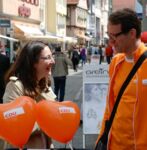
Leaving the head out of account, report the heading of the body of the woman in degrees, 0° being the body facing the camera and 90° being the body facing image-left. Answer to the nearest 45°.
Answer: approximately 315°

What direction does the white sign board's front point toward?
toward the camera

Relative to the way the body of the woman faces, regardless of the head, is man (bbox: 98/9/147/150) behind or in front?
in front

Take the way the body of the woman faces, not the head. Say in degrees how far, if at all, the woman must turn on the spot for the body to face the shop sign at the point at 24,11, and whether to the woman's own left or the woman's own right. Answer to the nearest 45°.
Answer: approximately 135° to the woman's own left

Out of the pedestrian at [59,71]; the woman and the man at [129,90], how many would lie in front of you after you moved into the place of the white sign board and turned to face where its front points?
2

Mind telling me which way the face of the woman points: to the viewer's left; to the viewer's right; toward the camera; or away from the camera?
to the viewer's right

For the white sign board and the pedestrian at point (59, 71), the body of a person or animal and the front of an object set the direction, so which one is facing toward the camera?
the white sign board

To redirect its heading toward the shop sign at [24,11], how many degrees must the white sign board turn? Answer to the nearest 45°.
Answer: approximately 180°

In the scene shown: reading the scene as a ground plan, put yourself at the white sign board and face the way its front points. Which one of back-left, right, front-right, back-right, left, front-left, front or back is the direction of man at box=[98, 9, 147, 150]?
front
